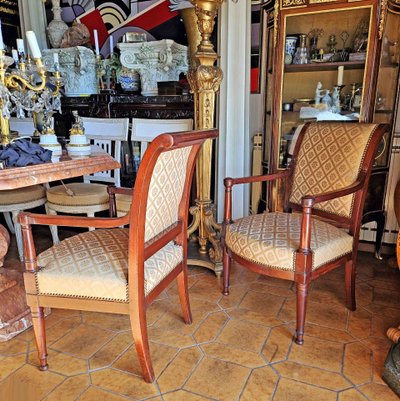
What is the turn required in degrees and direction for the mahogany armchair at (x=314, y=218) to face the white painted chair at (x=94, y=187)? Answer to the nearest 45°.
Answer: approximately 45° to its right

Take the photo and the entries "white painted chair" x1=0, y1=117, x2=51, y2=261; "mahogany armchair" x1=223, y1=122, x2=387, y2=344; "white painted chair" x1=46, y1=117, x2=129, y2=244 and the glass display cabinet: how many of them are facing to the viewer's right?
0

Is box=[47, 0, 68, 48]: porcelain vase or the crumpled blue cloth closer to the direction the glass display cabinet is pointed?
the crumpled blue cloth

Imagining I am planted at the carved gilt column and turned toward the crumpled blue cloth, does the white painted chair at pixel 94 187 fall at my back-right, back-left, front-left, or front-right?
front-right

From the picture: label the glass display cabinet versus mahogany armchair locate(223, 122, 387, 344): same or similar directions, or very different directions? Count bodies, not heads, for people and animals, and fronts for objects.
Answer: same or similar directions

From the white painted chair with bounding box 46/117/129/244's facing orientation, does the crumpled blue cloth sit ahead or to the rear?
ahead

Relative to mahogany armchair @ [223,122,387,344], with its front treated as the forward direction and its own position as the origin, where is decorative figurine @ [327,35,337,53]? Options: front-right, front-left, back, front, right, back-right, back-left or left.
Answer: back-right

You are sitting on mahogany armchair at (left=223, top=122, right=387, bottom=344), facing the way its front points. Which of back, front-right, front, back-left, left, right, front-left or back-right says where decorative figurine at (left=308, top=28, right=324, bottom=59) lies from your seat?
back-right

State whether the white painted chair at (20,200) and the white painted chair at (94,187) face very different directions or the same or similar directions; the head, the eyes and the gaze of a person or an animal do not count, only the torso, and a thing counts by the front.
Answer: same or similar directions

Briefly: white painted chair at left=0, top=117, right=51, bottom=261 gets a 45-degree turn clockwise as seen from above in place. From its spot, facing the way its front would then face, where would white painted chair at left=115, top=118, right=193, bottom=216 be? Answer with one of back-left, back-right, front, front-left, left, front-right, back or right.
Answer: back

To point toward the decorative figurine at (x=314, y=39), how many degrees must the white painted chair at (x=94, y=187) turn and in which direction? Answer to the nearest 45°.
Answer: approximately 135° to its left

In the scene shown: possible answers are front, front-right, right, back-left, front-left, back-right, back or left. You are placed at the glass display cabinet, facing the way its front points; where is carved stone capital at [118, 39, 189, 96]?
front-right

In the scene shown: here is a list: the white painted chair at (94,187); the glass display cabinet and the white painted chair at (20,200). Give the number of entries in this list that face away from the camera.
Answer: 0
